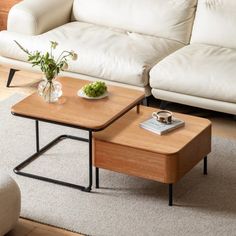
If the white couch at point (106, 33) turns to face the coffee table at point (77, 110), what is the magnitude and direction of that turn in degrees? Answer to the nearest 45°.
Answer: approximately 45° to its left

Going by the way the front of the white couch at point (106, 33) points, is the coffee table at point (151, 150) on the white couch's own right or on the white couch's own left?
on the white couch's own left

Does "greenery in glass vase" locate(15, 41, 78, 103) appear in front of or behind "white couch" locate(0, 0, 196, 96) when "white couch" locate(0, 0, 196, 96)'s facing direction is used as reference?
in front

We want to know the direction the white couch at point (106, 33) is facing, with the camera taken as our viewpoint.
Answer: facing the viewer and to the left of the viewer

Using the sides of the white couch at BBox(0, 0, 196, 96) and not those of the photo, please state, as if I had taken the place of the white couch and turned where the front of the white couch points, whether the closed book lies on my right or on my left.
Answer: on my left

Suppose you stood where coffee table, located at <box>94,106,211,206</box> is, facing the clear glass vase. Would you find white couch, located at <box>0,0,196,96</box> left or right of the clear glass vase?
right

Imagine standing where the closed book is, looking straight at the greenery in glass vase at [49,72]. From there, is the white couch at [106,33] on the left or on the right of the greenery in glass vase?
right
